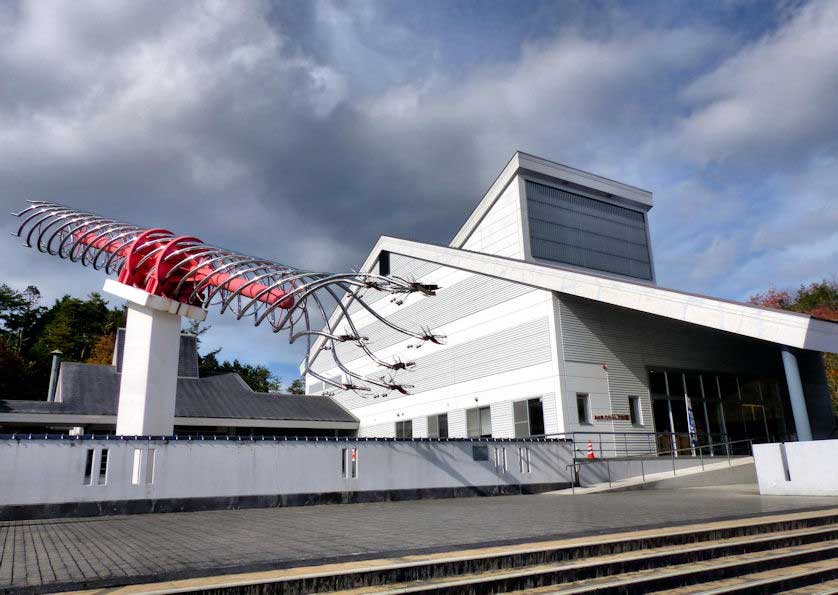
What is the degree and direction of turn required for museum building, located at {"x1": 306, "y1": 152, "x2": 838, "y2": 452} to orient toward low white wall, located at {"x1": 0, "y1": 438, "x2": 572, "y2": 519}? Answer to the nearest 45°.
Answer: approximately 90° to its right

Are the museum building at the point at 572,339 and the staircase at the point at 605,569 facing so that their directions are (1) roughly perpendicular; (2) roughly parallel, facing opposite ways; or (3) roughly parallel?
roughly parallel

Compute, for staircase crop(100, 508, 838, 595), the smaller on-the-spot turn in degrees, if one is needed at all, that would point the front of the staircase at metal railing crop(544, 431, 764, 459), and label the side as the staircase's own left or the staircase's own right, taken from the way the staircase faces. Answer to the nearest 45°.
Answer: approximately 135° to the staircase's own left

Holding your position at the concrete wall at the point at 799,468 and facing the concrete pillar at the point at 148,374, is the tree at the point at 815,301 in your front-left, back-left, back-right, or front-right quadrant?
back-right

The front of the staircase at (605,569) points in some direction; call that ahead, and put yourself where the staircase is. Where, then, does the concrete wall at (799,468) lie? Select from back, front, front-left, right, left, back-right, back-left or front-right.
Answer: left

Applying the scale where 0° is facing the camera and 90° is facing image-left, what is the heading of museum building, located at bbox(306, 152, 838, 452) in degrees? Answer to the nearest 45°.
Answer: approximately 315°

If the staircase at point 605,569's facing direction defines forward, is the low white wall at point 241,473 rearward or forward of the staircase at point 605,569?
rearward

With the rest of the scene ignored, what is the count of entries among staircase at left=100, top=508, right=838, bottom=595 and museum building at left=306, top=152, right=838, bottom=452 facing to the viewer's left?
0

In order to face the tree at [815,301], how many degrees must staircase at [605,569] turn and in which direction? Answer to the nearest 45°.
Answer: approximately 90° to its left

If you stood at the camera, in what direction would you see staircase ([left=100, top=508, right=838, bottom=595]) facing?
facing the viewer and to the right of the viewer

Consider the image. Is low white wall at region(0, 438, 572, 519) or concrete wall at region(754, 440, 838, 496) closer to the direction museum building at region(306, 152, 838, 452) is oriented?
the concrete wall

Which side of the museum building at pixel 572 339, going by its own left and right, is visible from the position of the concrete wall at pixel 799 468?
front

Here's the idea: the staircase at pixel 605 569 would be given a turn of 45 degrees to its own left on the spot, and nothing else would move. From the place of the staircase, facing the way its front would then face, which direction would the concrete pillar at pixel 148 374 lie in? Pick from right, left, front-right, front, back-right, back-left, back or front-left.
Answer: back-left
